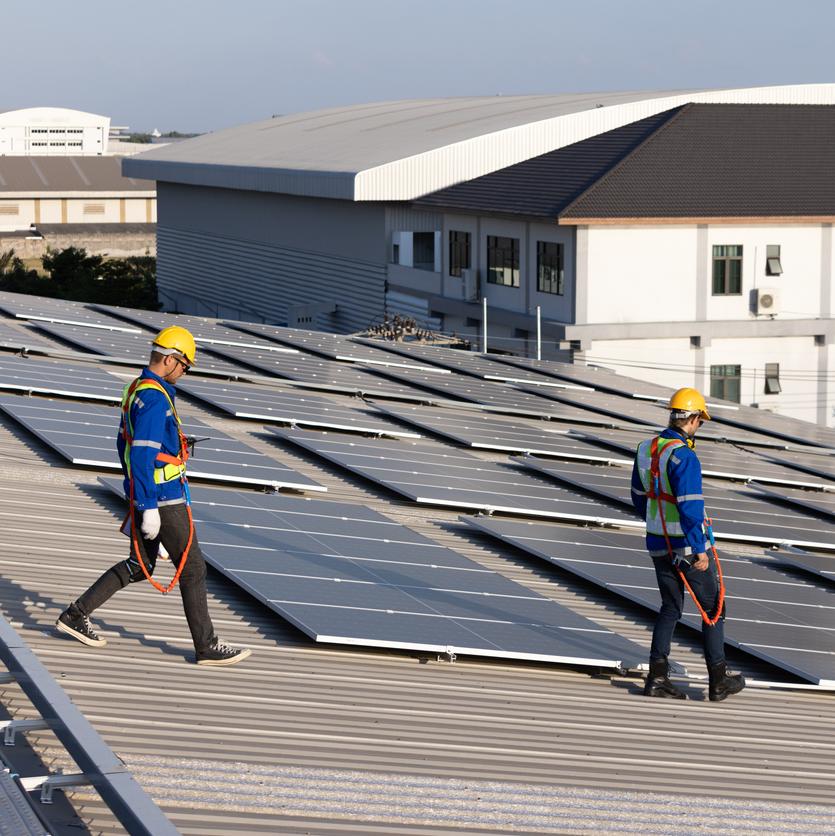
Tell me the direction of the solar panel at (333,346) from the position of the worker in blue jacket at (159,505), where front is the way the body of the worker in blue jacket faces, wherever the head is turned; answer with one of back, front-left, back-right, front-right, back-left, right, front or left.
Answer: left

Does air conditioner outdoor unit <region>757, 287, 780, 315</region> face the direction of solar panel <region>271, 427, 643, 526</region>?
yes

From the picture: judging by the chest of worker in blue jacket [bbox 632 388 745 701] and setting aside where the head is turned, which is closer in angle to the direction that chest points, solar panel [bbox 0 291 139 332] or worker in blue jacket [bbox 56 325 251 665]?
the solar panel

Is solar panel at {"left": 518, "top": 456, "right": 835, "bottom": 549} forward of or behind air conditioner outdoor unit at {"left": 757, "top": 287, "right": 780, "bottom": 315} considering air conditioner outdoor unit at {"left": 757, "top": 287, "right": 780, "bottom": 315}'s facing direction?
forward

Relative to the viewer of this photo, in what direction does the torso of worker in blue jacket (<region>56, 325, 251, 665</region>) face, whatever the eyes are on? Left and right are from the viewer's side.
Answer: facing to the right of the viewer

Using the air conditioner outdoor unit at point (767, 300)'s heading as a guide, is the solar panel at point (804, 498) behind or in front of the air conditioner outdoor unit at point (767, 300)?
in front

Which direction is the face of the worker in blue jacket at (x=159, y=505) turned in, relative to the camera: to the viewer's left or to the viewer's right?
to the viewer's right

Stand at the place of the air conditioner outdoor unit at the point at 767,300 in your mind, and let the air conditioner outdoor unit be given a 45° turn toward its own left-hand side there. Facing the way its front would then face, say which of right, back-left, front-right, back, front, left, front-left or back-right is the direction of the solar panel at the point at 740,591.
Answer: front-right

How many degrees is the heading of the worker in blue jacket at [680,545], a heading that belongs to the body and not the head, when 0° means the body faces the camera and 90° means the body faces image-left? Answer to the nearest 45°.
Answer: approximately 225°

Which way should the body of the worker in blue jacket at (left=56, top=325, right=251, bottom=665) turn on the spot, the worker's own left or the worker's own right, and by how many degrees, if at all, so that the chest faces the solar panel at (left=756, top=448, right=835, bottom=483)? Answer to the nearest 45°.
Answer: approximately 45° to the worker's own left

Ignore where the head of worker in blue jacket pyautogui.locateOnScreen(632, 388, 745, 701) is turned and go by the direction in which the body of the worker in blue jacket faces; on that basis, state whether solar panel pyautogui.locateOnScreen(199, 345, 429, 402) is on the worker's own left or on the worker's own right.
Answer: on the worker's own left

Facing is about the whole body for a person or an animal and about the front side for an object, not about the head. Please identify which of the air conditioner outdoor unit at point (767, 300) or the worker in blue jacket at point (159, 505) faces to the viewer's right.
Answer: the worker in blue jacket

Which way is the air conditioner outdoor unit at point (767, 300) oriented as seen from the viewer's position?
toward the camera

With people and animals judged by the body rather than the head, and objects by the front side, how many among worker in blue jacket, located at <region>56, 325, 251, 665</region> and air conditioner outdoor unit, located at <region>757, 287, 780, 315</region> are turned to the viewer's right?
1

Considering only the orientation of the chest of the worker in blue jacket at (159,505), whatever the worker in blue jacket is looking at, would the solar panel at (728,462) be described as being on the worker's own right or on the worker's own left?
on the worker's own left

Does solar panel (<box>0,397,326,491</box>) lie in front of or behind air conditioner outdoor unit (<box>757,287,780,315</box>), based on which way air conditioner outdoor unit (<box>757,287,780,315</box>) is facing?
in front

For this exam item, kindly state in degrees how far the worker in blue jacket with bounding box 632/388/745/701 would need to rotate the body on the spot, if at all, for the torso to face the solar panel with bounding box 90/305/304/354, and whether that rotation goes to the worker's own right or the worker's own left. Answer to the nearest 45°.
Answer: approximately 90° to the worker's own left

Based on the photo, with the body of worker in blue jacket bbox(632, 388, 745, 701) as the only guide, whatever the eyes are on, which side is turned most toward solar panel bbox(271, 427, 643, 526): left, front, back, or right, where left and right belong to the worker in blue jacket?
left

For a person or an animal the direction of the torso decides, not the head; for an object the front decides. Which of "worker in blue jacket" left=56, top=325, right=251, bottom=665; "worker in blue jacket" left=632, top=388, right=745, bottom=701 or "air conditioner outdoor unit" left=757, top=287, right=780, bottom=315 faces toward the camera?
the air conditioner outdoor unit
